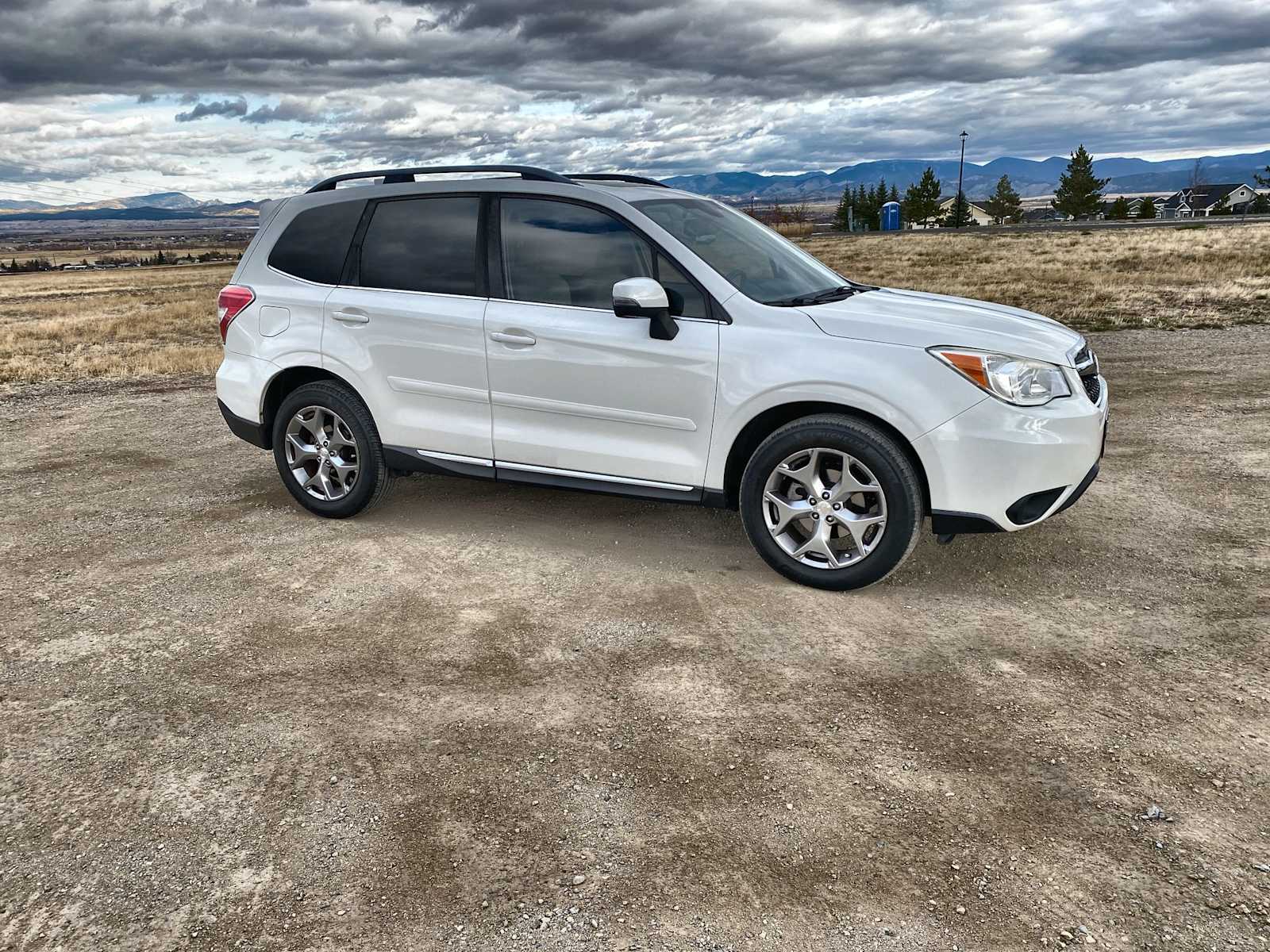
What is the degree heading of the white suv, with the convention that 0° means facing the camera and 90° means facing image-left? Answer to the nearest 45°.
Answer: approximately 315°
